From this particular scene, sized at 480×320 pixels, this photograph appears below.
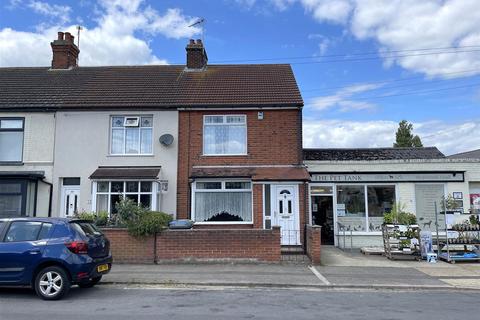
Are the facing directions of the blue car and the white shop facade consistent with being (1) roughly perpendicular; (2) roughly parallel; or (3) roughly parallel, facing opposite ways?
roughly perpendicular

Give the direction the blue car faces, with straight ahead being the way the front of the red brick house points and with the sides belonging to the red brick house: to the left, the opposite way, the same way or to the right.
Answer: to the right

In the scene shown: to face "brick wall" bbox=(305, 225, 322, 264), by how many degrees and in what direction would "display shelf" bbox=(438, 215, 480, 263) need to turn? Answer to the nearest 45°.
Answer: approximately 45° to its right

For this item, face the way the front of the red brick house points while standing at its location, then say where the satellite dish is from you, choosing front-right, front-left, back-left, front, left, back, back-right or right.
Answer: right

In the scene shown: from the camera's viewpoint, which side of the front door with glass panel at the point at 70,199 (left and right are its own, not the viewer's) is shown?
front

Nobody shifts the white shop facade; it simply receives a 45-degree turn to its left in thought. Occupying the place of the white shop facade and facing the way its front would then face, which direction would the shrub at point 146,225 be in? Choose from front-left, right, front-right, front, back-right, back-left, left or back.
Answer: right

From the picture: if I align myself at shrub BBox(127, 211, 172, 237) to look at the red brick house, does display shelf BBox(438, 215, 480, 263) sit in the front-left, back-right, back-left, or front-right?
front-right

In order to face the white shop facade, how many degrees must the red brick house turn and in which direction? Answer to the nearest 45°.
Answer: approximately 90° to its left

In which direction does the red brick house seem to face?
toward the camera

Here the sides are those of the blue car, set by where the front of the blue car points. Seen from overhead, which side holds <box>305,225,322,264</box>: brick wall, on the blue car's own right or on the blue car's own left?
on the blue car's own right

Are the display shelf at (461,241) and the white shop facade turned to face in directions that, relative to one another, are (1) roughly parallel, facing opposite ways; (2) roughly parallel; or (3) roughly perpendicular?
roughly parallel

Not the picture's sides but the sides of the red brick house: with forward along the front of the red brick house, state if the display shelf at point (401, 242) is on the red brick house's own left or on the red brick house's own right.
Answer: on the red brick house's own left

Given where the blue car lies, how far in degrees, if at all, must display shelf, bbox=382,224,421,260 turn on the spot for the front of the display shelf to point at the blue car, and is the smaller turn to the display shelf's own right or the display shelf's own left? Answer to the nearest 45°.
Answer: approximately 45° to the display shelf's own right

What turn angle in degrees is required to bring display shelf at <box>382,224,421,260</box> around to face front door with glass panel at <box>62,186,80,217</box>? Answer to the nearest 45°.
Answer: approximately 90° to its right

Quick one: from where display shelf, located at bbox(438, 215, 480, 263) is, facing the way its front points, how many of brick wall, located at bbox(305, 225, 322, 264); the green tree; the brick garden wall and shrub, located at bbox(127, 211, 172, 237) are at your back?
1

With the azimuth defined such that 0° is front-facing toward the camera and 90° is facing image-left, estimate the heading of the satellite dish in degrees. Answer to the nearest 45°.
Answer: approximately 45°

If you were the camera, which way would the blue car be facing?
facing away from the viewer and to the left of the viewer
